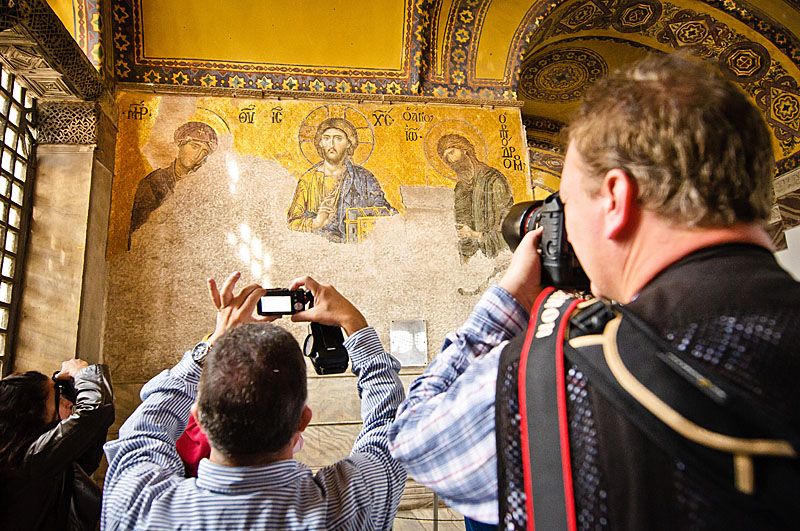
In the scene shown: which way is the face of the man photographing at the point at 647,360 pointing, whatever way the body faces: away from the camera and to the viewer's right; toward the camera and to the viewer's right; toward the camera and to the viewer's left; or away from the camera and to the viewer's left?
away from the camera and to the viewer's left

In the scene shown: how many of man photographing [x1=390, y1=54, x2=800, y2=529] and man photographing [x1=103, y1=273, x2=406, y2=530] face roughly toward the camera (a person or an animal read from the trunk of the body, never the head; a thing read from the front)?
0

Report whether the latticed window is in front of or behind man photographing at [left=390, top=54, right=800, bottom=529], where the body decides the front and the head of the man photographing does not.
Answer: in front

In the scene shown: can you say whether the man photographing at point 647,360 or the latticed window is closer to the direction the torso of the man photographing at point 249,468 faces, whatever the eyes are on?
the latticed window

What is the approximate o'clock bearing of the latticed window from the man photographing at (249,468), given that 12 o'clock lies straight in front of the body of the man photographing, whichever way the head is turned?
The latticed window is roughly at 11 o'clock from the man photographing.

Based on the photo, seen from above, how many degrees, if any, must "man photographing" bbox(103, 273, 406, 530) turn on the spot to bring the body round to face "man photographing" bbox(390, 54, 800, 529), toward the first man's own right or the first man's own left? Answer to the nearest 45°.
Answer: approximately 135° to the first man's own right

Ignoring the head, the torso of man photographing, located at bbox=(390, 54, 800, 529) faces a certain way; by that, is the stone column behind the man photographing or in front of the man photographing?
in front

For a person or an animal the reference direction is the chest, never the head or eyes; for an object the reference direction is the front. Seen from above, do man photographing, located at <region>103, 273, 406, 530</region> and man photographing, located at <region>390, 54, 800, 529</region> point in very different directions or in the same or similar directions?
same or similar directions

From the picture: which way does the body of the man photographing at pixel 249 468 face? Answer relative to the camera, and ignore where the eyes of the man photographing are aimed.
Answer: away from the camera

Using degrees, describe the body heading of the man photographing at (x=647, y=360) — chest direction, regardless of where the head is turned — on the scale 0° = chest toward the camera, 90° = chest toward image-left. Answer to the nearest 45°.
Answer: approximately 135°

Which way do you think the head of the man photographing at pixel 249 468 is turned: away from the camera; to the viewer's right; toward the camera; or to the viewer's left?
away from the camera
